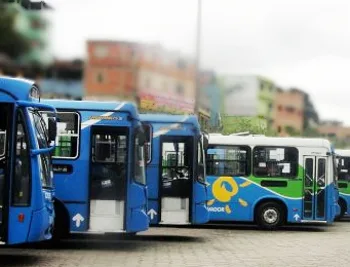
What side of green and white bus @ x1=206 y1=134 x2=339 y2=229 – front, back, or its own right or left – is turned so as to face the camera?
right

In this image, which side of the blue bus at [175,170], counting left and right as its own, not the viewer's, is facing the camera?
right

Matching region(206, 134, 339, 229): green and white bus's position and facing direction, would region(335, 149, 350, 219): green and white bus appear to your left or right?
on your left

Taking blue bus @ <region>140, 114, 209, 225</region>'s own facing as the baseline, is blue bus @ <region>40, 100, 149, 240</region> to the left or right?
on its right
